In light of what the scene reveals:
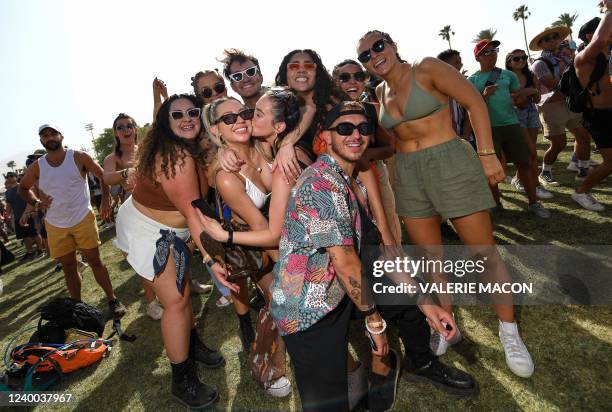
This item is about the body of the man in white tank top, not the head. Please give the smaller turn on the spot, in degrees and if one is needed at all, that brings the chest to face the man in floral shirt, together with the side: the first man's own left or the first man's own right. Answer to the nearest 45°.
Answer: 0° — they already face them

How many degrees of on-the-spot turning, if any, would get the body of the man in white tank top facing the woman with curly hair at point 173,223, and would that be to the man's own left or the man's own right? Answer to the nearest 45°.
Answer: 0° — they already face them
